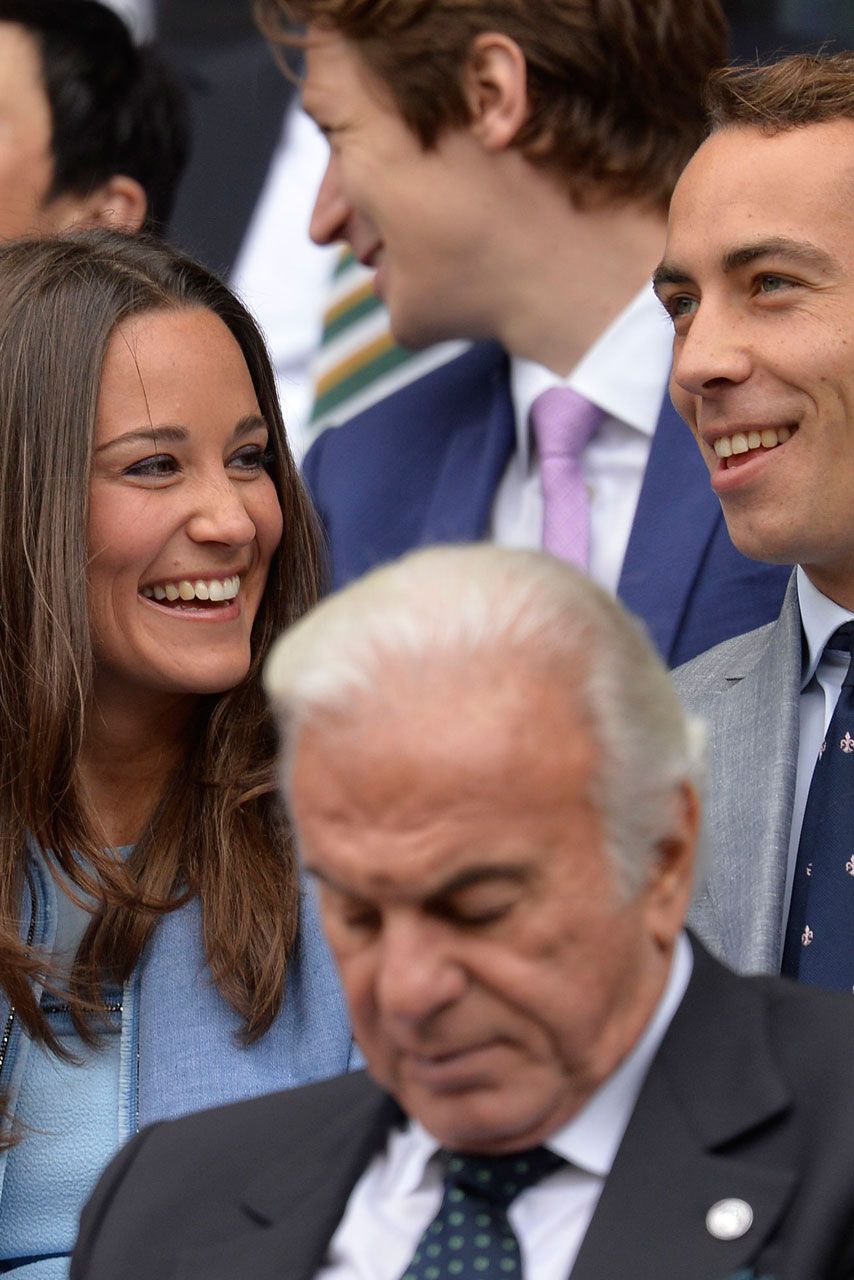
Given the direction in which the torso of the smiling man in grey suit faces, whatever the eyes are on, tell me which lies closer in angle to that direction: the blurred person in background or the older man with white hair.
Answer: the older man with white hair

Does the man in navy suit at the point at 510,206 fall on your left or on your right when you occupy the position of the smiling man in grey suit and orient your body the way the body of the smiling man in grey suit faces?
on your right

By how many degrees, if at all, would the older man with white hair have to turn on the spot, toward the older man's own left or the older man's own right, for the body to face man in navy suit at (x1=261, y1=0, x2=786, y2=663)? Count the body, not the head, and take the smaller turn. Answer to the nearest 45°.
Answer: approximately 135° to the older man's own right

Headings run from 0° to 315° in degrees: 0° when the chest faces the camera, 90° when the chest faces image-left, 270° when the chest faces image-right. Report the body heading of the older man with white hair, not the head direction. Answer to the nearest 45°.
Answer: approximately 45°

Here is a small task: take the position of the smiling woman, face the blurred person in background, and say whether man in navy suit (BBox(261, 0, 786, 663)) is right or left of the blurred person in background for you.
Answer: right

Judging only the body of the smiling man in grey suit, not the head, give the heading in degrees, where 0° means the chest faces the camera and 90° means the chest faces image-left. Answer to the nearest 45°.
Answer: approximately 45°

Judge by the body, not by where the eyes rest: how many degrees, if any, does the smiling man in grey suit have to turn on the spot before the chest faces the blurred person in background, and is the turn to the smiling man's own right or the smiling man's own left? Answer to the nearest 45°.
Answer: approximately 90° to the smiling man's own right

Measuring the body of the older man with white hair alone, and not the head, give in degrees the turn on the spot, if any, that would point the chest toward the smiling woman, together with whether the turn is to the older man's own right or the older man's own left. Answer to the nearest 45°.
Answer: approximately 90° to the older man's own right
